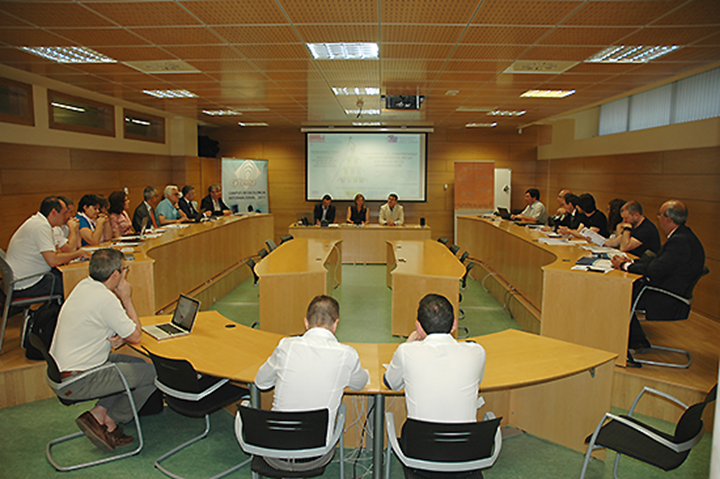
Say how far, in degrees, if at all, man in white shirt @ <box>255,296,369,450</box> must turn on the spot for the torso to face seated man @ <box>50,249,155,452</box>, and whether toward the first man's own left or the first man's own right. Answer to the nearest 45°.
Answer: approximately 45° to the first man's own left

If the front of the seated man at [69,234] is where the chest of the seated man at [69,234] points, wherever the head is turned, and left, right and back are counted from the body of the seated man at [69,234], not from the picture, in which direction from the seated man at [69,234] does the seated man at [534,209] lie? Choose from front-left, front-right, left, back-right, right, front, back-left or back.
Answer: front

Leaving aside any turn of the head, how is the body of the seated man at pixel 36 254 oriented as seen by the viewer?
to the viewer's right

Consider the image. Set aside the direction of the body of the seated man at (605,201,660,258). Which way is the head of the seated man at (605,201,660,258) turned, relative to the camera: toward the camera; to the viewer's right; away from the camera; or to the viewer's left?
to the viewer's left

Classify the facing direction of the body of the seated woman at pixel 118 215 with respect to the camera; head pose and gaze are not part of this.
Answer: to the viewer's right

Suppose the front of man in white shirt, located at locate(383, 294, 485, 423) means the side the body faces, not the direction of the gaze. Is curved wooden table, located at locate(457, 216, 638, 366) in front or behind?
in front

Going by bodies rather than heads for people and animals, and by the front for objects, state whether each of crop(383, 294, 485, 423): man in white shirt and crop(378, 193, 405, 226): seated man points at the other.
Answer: yes

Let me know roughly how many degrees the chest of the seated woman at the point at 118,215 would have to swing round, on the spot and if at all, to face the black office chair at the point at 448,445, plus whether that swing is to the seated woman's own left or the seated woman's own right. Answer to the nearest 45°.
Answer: approximately 90° to the seated woman's own right

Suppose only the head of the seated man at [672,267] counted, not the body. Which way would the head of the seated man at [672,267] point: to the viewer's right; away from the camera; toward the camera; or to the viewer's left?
to the viewer's left

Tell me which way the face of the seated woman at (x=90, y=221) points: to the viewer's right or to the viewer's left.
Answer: to the viewer's right

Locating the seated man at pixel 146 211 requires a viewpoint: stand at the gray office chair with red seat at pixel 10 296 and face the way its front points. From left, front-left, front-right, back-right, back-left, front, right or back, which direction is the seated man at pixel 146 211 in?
front-left

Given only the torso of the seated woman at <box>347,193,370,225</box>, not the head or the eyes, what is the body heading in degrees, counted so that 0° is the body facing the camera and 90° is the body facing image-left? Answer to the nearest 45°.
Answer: approximately 0°

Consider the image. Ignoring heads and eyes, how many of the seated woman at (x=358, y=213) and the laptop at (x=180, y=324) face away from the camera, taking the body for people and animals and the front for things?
0

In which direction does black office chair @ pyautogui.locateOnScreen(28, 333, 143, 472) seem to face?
to the viewer's right

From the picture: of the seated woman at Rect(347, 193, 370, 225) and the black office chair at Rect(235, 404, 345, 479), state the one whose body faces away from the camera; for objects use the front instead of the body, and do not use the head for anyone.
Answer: the black office chair

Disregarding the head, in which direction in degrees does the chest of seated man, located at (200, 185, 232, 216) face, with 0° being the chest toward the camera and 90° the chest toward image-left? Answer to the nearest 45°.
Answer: approximately 315°

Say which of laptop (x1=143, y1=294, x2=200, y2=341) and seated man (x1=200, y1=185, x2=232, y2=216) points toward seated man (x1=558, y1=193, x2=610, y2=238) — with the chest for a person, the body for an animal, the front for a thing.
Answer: seated man (x1=200, y1=185, x2=232, y2=216)

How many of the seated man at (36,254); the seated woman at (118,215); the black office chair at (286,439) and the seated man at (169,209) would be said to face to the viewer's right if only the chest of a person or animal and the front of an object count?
3
